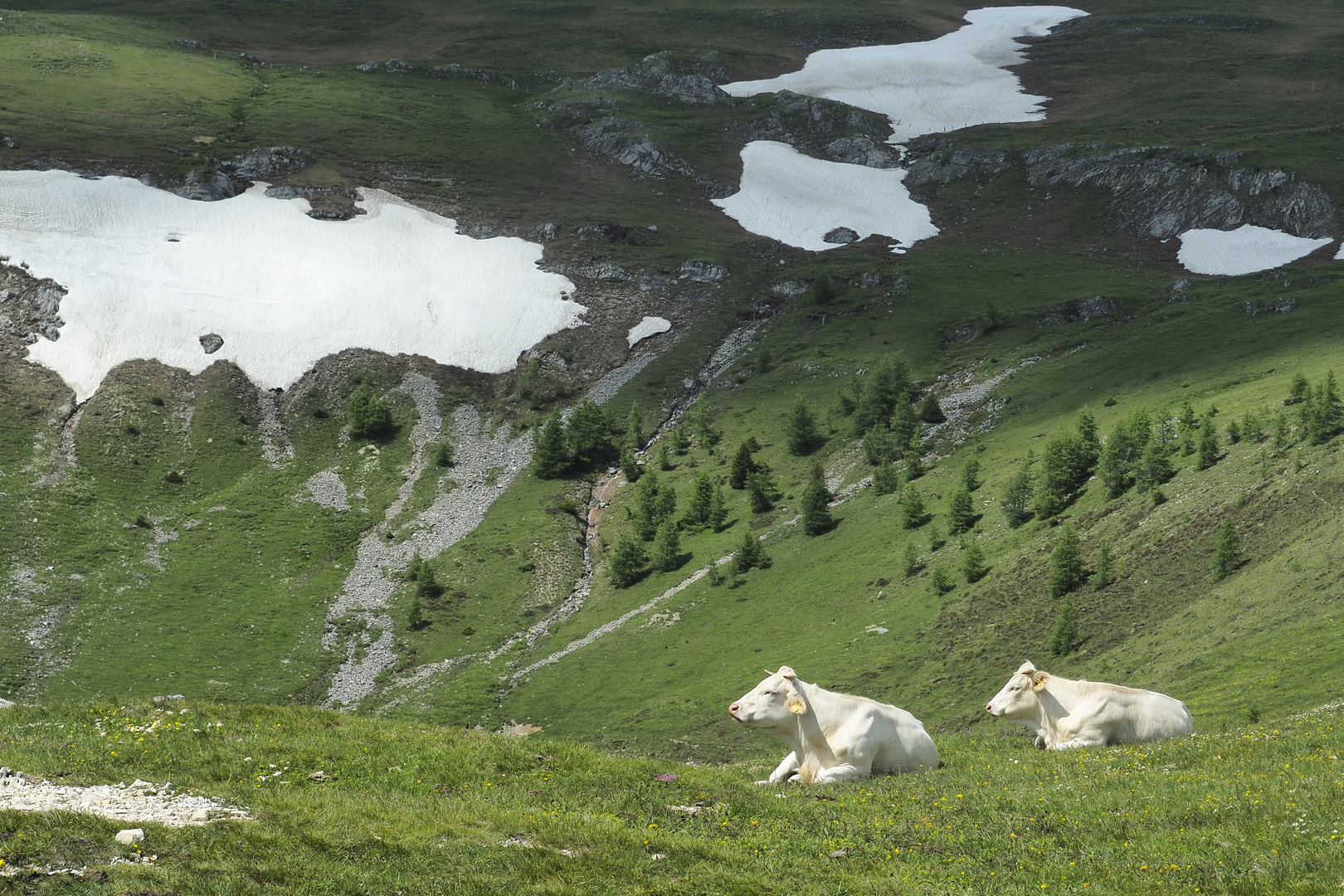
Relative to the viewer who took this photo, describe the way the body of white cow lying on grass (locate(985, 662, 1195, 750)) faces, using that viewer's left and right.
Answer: facing to the left of the viewer

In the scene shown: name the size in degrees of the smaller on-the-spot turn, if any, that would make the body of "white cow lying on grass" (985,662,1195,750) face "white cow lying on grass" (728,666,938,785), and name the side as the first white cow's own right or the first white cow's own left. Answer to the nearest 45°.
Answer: approximately 45° to the first white cow's own left
